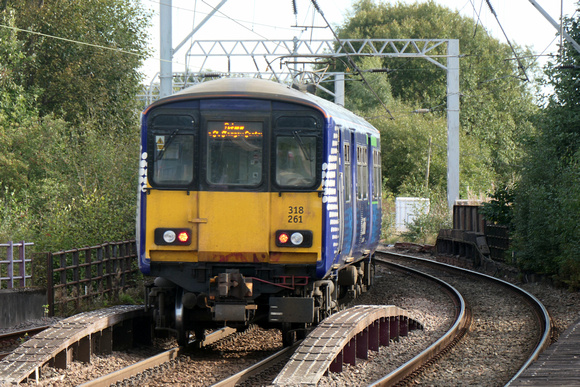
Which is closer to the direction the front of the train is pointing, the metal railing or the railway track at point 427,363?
the railway track

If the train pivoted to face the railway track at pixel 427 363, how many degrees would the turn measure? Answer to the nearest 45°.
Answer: approximately 90° to its left

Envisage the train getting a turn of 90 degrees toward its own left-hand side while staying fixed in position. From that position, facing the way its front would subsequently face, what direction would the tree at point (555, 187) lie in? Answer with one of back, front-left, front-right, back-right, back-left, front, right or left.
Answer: front-left

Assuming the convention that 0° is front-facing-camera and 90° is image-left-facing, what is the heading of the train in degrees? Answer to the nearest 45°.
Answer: approximately 0°

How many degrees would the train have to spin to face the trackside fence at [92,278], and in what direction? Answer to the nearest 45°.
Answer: approximately 135° to its right
